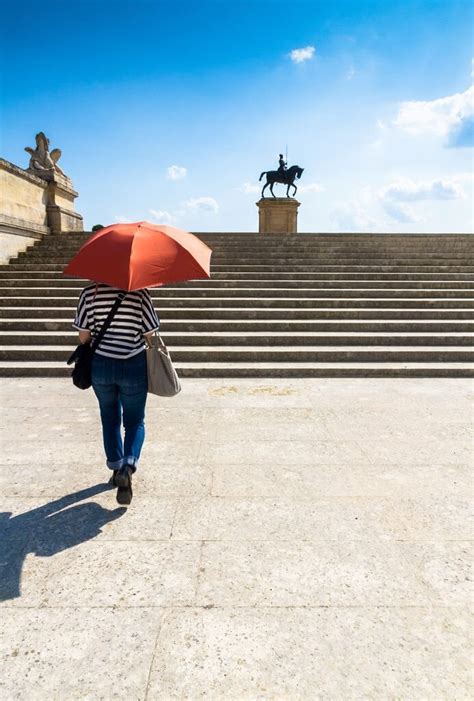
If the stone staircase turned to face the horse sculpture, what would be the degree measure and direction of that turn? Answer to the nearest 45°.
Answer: approximately 180°

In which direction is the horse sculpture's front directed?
to the viewer's right

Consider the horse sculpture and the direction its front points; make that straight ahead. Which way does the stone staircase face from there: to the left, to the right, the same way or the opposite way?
to the right

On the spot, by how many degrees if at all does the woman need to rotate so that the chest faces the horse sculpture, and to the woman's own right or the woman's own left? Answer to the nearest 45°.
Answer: approximately 45° to the woman's own right

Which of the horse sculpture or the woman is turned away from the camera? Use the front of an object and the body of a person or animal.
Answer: the woman

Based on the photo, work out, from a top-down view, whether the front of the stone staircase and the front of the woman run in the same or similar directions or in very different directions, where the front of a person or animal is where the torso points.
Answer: very different directions

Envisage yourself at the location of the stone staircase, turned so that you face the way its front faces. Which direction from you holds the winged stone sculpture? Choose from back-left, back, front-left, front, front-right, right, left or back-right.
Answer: back-right

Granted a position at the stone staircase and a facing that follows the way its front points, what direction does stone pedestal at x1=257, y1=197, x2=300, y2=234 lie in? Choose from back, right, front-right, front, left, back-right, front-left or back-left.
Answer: back

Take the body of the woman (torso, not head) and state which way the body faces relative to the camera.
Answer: away from the camera

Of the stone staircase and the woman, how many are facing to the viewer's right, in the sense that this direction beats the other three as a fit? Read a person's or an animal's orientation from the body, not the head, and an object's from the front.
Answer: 0

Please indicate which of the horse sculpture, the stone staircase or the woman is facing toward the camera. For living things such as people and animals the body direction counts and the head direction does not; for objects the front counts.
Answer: the stone staircase

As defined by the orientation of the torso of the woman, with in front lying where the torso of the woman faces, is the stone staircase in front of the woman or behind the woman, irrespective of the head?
in front

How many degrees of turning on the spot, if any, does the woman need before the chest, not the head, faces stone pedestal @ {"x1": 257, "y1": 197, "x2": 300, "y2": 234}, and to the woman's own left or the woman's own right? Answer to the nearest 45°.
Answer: approximately 45° to the woman's own right

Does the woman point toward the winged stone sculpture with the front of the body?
yes

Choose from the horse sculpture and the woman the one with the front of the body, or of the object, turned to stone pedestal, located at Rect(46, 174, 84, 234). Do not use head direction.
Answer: the woman
